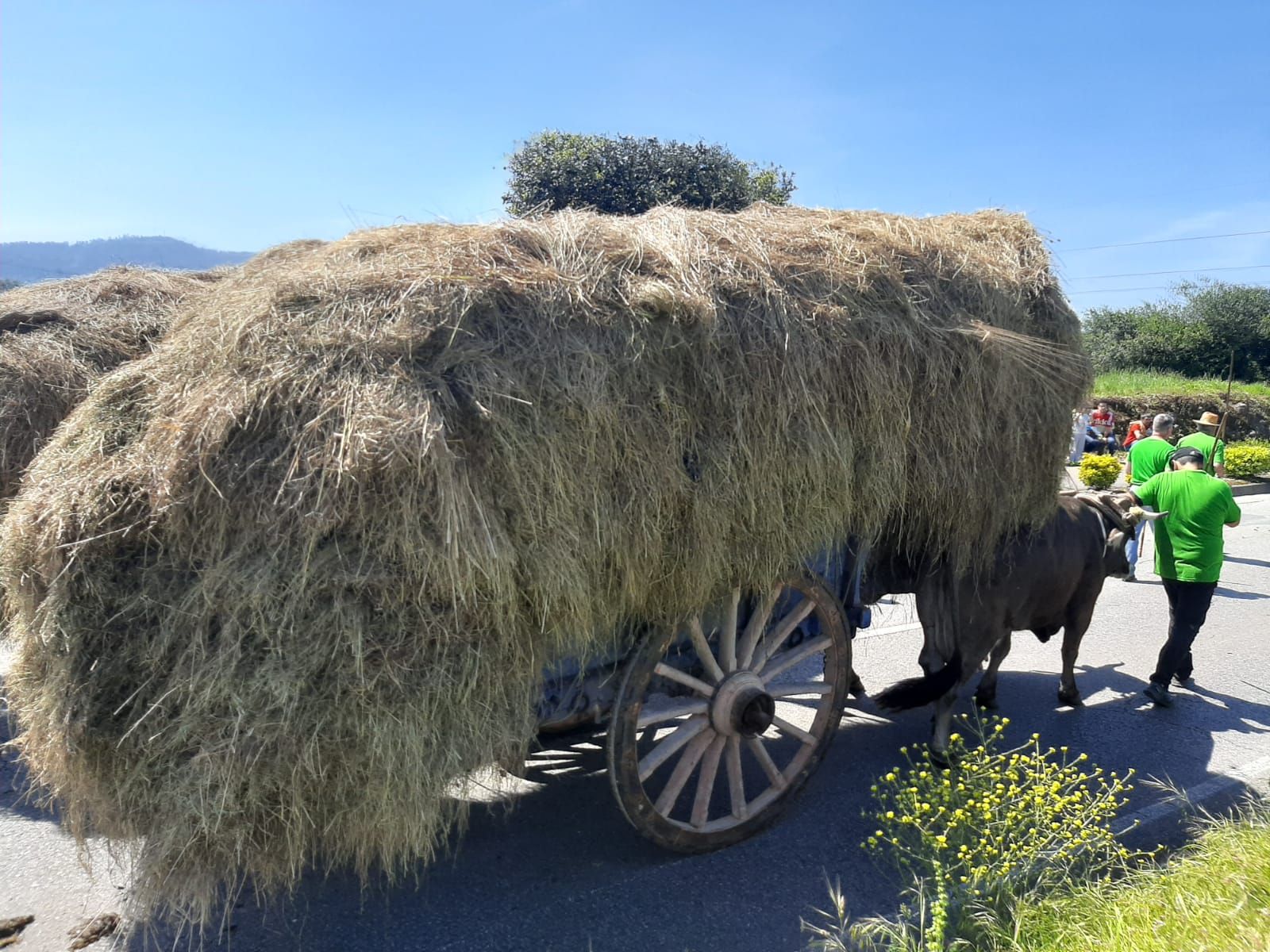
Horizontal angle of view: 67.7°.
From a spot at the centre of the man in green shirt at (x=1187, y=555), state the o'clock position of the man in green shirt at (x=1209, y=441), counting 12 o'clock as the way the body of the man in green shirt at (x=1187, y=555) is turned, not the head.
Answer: the man in green shirt at (x=1209, y=441) is roughly at 12 o'clock from the man in green shirt at (x=1187, y=555).

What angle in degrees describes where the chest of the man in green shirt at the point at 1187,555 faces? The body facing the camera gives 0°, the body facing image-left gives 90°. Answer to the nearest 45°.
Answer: approximately 180°

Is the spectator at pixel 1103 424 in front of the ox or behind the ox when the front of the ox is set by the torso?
in front

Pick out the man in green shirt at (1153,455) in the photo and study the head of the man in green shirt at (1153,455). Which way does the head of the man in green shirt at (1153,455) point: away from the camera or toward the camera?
away from the camera

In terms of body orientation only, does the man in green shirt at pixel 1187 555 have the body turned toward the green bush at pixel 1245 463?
yes

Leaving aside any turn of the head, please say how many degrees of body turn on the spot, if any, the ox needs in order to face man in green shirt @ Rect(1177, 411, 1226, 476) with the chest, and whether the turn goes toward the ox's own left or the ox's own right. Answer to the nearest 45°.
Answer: approximately 45° to the ox's own left

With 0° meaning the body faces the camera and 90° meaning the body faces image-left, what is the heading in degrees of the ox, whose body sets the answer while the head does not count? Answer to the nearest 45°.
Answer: approximately 225°

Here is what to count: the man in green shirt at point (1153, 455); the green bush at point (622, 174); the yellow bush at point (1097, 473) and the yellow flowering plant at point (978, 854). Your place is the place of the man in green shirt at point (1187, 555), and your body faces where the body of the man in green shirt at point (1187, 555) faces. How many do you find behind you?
1

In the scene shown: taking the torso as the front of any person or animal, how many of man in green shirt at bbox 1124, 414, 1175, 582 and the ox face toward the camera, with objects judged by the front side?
0

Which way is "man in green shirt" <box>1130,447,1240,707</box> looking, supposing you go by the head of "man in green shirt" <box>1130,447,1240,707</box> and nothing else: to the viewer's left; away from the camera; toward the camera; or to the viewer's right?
away from the camera

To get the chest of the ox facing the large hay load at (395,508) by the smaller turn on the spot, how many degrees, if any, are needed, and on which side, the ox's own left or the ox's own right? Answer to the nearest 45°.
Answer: approximately 180°

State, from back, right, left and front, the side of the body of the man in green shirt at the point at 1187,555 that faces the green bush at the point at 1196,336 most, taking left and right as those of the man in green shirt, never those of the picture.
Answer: front

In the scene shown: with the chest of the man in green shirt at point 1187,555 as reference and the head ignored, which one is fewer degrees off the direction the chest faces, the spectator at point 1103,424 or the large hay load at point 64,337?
the spectator

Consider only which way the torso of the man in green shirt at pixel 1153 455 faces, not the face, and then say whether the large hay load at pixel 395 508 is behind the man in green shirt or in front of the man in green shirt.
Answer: behind

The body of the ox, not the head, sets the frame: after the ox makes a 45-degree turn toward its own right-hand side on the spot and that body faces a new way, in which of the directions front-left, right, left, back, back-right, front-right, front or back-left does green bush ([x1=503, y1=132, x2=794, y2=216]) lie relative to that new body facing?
back-left
